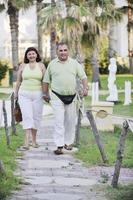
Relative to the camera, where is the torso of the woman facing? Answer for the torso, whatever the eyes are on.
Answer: toward the camera

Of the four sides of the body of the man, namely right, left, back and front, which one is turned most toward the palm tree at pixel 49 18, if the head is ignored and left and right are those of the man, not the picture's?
back

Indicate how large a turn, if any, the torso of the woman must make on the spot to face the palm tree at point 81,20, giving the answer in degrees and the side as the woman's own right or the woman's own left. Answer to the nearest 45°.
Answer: approximately 180°

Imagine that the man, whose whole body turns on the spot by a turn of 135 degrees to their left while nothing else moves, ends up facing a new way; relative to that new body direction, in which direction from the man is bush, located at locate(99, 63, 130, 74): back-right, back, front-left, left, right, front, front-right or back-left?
front-left

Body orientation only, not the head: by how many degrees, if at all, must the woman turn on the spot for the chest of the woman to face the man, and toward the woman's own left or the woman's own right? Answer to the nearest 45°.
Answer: approximately 45° to the woman's own left

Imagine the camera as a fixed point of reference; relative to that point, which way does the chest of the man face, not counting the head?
toward the camera

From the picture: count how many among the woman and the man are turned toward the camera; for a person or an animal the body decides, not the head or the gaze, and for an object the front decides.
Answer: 2

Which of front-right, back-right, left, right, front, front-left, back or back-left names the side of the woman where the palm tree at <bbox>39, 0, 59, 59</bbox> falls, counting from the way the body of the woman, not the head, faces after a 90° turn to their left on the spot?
left

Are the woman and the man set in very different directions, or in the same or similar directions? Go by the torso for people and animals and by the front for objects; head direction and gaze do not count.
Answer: same or similar directions

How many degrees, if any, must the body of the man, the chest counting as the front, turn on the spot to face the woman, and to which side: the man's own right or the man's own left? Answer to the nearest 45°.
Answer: approximately 135° to the man's own right

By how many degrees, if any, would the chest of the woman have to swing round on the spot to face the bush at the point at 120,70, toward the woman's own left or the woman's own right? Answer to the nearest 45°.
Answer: approximately 180°
